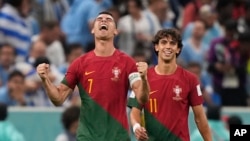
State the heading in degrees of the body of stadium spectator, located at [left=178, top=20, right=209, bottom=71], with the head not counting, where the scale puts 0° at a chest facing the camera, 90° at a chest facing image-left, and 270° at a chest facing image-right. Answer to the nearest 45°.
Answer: approximately 0°

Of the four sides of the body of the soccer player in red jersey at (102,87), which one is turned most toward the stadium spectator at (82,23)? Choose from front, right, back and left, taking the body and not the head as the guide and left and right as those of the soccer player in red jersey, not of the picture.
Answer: back

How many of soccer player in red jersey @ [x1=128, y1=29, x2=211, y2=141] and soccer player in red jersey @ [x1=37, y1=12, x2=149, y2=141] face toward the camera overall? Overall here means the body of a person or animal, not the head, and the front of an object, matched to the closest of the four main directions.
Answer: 2

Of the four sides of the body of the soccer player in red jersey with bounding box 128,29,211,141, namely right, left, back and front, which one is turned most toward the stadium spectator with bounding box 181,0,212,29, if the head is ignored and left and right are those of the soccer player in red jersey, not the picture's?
back
